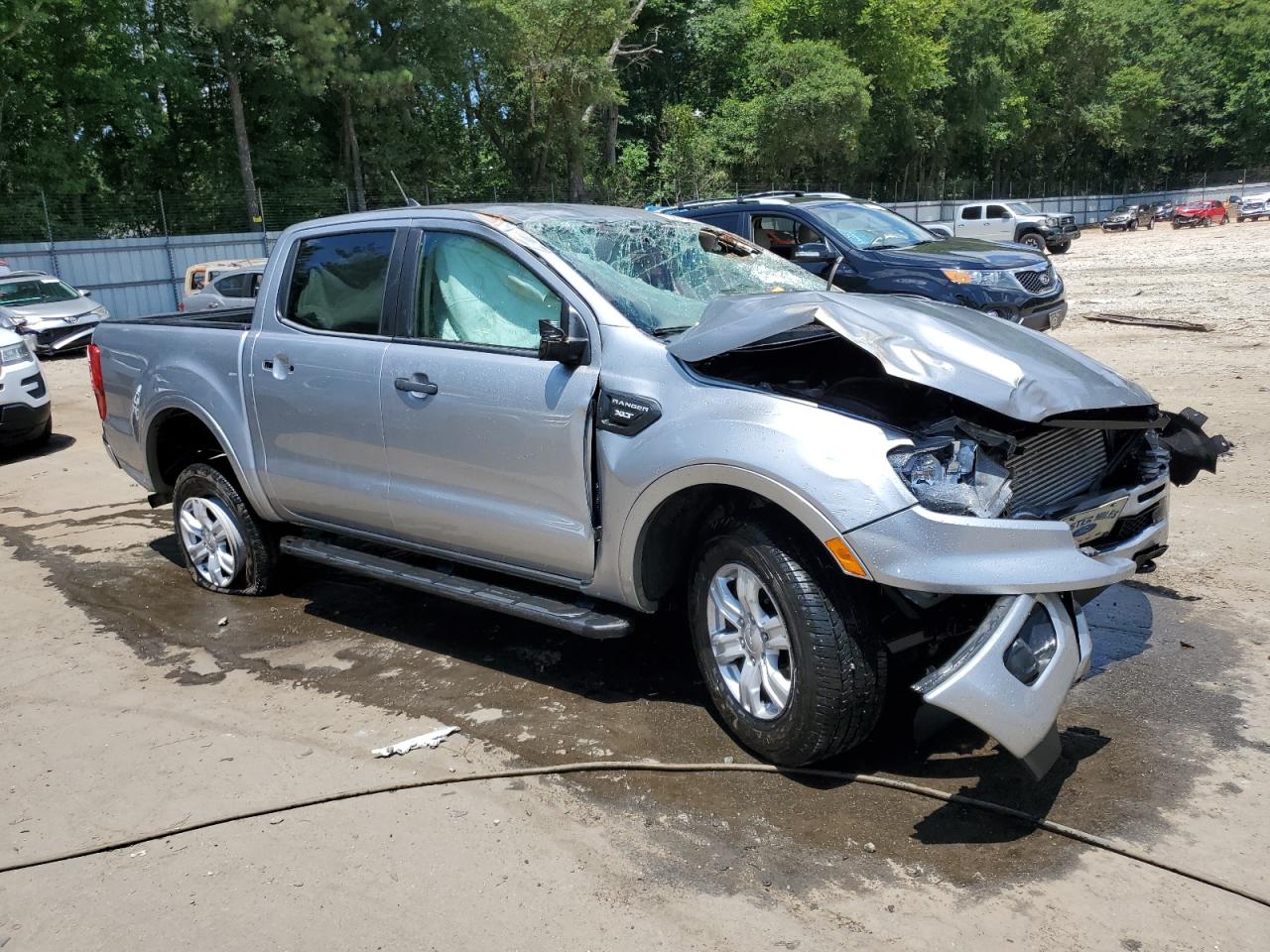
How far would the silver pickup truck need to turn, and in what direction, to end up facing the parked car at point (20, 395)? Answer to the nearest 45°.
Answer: approximately 180°

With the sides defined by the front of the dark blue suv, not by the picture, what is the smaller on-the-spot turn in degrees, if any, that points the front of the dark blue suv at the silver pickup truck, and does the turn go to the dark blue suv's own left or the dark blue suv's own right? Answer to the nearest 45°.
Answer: approximately 45° to the dark blue suv's own right

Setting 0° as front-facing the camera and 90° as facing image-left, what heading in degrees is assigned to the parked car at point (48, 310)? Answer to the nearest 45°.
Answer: approximately 315°

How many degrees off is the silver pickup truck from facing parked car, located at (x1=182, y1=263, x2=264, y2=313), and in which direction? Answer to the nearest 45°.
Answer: approximately 180°

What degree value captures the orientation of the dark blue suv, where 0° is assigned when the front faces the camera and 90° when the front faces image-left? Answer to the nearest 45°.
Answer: approximately 315°

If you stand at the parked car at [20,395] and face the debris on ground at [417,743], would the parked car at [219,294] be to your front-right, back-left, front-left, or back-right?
back-left

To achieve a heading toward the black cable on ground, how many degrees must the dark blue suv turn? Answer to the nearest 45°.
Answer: approximately 45° to its right
